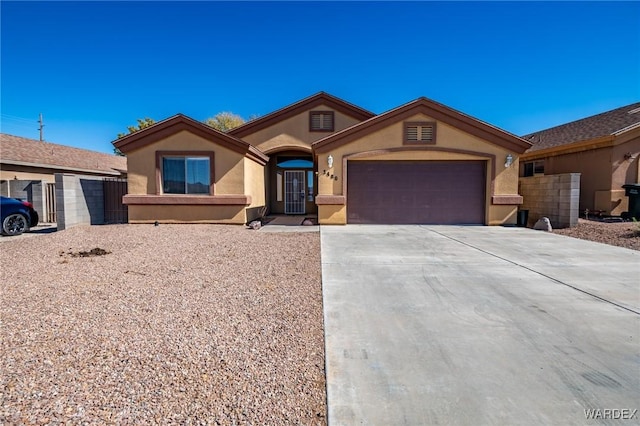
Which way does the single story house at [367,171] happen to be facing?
toward the camera

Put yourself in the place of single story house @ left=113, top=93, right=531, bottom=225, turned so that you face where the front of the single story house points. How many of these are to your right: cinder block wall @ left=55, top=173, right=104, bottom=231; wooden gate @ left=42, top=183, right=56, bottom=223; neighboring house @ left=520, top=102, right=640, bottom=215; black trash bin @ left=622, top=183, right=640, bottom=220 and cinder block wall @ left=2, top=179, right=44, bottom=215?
3

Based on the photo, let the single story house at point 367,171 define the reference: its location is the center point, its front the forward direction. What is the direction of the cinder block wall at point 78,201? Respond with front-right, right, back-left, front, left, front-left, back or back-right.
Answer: right

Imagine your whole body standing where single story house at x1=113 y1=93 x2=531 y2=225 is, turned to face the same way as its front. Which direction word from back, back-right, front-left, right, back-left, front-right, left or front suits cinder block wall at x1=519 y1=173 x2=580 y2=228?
left

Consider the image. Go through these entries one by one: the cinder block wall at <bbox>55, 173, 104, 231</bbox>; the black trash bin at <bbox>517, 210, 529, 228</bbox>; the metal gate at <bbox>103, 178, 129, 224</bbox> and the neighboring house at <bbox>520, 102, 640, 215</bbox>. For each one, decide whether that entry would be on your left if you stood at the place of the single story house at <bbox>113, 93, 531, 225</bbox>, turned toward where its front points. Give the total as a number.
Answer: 2

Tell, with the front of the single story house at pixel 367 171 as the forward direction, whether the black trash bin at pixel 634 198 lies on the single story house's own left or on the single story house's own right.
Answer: on the single story house's own left

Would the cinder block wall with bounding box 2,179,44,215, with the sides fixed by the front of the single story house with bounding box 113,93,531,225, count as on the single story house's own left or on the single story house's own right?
on the single story house's own right

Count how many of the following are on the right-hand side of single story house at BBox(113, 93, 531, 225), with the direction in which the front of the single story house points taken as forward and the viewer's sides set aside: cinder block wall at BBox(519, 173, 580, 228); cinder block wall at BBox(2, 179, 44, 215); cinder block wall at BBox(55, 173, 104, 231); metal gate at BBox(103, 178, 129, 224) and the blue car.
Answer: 4

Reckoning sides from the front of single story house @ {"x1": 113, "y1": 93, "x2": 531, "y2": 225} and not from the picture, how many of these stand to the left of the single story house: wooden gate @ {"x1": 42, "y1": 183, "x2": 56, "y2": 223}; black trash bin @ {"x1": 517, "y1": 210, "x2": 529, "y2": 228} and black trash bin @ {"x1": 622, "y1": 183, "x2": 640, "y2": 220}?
2

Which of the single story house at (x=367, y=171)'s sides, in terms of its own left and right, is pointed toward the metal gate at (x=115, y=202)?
right

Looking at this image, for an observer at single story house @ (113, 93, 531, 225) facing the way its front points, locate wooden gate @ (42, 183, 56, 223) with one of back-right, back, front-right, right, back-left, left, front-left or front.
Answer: right

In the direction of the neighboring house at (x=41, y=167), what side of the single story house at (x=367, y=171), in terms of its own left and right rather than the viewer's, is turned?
right
